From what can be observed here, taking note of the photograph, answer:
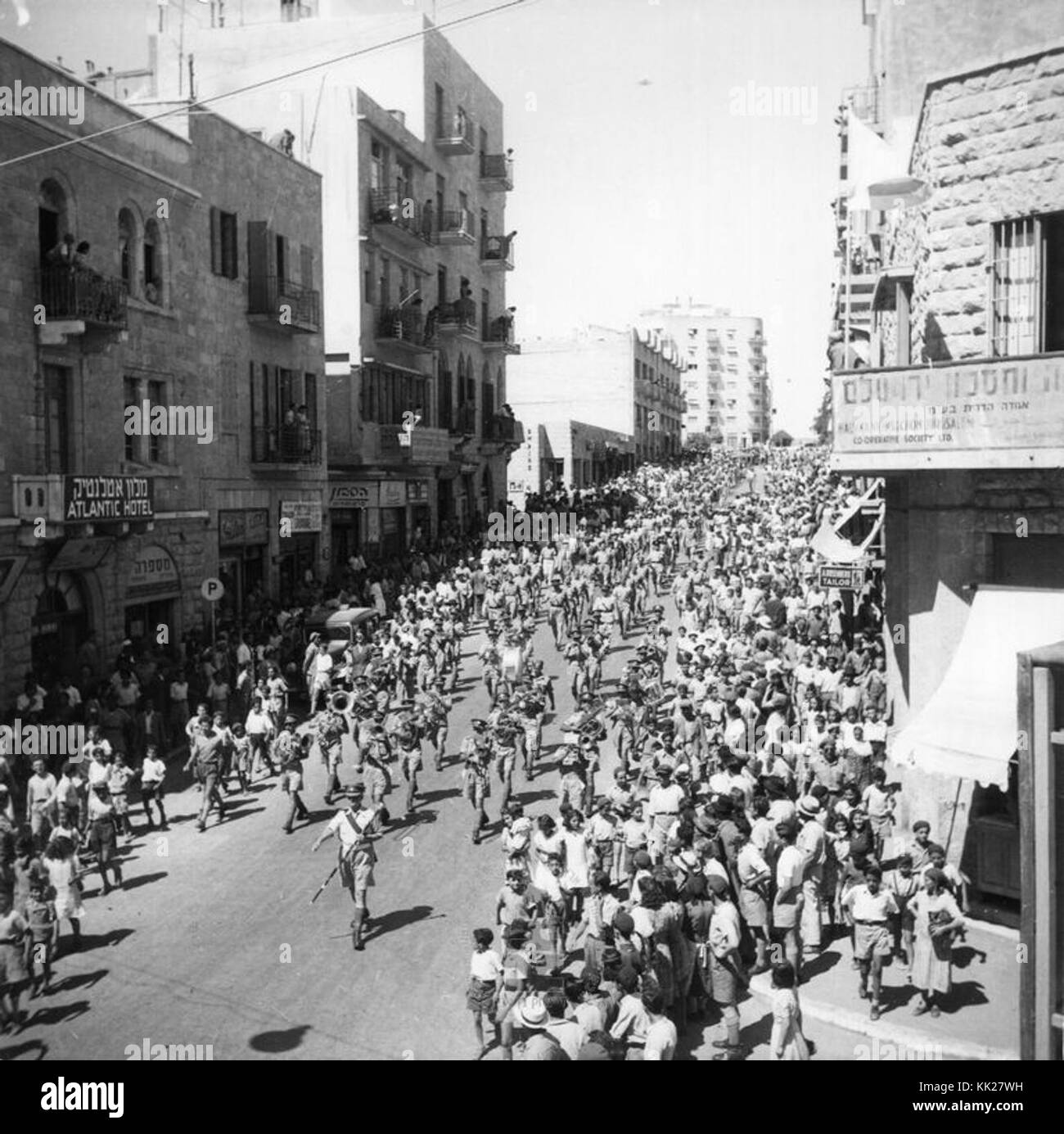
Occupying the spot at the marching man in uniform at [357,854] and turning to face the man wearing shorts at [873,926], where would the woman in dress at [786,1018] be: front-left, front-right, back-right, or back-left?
front-right

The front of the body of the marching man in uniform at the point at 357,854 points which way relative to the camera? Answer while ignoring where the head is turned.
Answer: toward the camera

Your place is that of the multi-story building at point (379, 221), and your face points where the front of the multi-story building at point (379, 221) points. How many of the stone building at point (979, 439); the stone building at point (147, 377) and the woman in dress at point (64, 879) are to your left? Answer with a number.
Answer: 0

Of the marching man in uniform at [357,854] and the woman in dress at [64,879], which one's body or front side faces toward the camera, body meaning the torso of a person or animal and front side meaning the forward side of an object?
the marching man in uniform

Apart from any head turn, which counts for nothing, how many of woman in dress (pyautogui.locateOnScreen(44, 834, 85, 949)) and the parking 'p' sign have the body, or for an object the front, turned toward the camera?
1

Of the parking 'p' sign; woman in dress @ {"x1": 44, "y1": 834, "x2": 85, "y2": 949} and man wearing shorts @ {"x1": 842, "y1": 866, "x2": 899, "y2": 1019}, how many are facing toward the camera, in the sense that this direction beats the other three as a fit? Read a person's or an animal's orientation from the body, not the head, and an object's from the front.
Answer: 2

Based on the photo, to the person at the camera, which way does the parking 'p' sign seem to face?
facing the viewer

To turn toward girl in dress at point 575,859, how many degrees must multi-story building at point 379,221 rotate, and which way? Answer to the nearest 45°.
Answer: approximately 45° to its right

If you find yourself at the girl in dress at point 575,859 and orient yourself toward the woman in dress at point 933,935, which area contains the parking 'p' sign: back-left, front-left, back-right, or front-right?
back-left

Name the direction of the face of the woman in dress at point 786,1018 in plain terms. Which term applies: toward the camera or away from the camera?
away from the camera

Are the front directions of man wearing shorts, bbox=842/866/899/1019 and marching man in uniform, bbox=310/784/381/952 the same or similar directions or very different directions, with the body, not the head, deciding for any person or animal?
same or similar directions

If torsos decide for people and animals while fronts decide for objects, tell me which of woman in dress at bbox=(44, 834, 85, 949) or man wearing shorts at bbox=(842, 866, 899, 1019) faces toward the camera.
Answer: the man wearing shorts

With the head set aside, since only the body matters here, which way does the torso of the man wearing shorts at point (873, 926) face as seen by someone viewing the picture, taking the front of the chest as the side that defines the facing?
toward the camera

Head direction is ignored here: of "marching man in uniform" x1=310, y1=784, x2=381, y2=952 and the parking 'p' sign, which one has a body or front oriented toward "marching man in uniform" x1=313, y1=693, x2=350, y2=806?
the parking 'p' sign

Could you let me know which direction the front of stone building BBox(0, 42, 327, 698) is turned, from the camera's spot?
facing the viewer and to the right of the viewer

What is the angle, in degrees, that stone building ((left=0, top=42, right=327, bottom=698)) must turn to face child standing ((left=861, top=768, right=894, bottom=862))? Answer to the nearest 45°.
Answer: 0° — it already faces them

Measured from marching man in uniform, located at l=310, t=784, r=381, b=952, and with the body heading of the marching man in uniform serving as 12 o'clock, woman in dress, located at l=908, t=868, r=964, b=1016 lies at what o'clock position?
The woman in dress is roughly at 10 o'clock from the marching man in uniform.

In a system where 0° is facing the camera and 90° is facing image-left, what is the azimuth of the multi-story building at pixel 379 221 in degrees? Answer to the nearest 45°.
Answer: approximately 315°

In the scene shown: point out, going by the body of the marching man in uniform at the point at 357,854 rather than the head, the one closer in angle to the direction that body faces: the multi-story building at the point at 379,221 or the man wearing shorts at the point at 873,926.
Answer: the man wearing shorts
